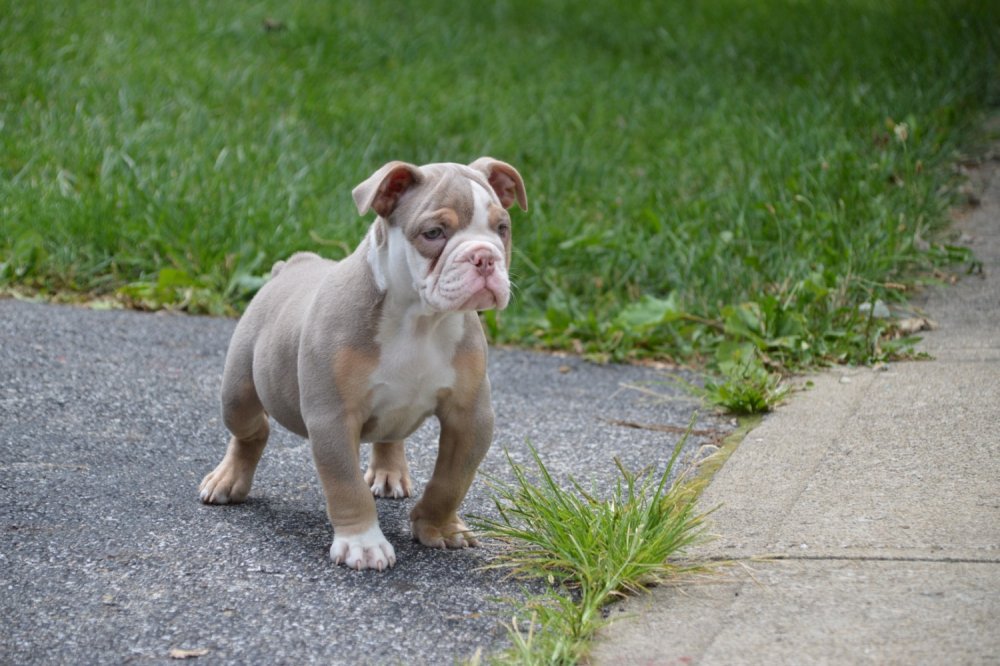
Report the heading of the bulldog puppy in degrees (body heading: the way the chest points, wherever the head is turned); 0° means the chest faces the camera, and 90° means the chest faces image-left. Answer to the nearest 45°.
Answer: approximately 315°
